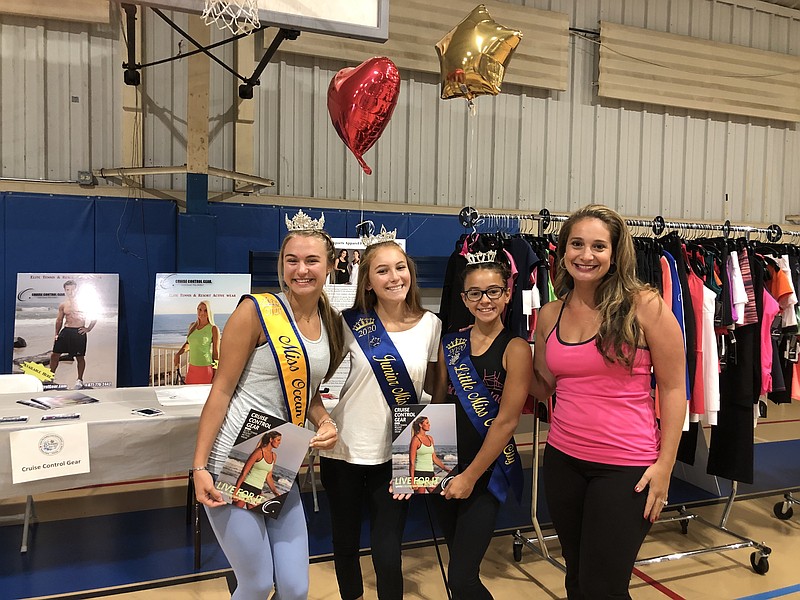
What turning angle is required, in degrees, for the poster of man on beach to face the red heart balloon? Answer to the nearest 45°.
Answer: approximately 45° to its left

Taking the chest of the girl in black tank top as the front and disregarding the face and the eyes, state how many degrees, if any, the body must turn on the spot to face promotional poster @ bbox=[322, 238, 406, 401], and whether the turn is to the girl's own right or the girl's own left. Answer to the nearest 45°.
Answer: approximately 90° to the girl's own right

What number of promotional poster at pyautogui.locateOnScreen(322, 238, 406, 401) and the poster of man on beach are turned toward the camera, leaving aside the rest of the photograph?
2

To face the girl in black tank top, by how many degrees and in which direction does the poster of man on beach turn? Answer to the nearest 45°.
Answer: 0° — it already faces them

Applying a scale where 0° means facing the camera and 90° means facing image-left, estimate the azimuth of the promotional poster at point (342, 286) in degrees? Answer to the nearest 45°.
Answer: approximately 0°

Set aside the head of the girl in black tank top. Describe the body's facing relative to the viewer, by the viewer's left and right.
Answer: facing the viewer and to the left of the viewer

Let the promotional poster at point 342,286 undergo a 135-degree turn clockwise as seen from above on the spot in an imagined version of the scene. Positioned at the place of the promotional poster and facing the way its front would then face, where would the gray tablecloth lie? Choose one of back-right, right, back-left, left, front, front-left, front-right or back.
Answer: left

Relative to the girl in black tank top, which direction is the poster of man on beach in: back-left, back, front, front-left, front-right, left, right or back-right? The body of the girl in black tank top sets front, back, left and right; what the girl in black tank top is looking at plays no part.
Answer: right

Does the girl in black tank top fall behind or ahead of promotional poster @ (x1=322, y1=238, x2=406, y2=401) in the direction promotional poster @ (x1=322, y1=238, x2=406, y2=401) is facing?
ahead

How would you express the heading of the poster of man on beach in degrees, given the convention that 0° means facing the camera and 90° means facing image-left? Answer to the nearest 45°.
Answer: approximately 0°
